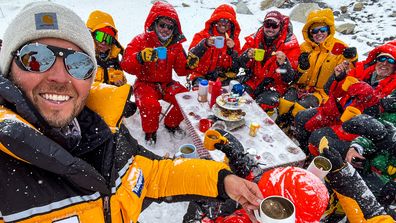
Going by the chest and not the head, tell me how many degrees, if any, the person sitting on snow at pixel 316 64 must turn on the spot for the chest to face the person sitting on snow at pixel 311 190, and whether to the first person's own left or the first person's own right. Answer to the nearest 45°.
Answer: approximately 45° to the first person's own left

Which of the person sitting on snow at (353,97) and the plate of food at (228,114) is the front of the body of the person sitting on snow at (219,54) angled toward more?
the plate of food

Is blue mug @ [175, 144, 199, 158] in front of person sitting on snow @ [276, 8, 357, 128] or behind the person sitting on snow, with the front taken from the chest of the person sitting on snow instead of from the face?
in front

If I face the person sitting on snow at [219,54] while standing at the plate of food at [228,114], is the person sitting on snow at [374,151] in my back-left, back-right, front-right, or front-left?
back-right

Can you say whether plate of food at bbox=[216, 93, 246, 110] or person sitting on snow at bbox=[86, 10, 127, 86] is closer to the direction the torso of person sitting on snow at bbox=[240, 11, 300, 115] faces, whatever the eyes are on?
the plate of food

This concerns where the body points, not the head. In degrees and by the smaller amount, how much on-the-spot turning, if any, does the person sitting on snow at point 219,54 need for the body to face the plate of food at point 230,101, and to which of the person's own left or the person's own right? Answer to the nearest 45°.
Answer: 0° — they already face it

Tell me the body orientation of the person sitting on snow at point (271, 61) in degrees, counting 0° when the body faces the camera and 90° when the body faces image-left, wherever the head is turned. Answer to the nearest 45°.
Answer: approximately 0°

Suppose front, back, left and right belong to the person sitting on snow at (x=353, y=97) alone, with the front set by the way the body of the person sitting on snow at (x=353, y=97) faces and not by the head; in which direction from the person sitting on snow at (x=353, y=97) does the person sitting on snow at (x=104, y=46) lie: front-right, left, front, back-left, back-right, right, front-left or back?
front-right

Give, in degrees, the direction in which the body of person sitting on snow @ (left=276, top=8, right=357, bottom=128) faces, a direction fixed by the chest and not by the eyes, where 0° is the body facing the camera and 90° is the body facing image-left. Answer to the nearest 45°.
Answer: approximately 45°

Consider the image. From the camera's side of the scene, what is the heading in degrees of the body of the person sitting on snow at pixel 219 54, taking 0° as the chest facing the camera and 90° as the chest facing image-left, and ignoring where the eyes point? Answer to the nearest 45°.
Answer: approximately 0°

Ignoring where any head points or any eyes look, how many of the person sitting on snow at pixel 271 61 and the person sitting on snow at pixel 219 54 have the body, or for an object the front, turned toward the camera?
2

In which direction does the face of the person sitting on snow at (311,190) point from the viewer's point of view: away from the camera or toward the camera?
away from the camera
